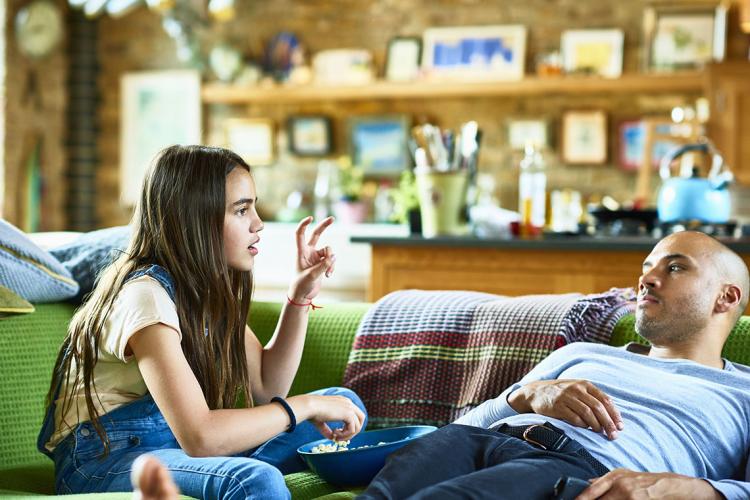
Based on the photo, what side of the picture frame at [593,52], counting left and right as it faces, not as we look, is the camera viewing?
front

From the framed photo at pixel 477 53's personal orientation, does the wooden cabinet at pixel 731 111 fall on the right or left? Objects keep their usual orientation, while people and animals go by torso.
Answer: on its left

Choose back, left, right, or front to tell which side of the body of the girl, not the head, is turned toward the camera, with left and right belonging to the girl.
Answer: right

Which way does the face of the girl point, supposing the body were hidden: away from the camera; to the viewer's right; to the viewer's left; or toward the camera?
to the viewer's right

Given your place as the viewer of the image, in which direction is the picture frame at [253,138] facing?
facing the viewer

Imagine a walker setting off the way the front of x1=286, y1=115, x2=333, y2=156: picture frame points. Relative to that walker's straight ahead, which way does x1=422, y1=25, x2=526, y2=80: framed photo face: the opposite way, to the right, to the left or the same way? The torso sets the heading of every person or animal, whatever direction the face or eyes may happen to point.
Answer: the same way

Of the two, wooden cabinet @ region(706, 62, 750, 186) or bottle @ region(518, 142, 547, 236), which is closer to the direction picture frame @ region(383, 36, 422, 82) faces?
the bottle

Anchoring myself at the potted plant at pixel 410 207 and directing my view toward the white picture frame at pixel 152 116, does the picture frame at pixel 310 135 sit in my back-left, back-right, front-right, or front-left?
front-right

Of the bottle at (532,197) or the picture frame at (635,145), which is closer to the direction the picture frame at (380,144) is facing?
the bottle

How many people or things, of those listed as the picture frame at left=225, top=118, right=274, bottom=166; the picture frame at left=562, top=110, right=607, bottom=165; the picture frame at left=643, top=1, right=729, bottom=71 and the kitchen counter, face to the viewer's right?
0

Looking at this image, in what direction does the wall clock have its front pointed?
toward the camera

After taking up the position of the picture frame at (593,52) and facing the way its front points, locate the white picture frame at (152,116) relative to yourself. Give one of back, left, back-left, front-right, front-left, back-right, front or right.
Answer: right

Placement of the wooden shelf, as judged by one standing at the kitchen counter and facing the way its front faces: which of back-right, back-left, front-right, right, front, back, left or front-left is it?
back

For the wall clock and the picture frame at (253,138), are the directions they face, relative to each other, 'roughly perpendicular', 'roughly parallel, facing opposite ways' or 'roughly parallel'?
roughly parallel

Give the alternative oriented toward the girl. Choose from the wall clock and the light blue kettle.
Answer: the wall clock

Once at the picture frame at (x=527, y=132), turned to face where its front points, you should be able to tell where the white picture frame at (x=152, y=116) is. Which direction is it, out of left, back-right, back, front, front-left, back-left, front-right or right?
right

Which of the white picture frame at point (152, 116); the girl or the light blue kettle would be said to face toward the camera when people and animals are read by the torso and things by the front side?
the white picture frame

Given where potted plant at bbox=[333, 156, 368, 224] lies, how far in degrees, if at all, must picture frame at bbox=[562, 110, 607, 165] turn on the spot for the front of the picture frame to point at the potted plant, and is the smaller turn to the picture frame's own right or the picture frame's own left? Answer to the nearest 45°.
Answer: approximately 90° to the picture frame's own right

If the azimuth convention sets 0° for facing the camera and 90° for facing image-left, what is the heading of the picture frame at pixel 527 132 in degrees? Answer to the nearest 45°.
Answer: approximately 0°
